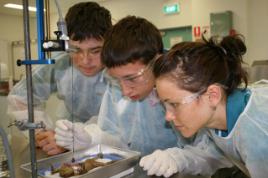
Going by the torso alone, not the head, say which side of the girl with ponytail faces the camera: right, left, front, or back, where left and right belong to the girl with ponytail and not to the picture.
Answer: left

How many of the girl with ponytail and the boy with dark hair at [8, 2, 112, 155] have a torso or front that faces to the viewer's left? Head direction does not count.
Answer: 1

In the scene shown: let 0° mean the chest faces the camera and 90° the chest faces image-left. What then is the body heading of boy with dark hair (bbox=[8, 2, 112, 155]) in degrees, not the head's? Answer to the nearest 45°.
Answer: approximately 0°

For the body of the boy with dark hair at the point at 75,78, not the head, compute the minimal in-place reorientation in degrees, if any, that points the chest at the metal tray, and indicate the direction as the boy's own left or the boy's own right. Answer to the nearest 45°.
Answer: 0° — they already face it
